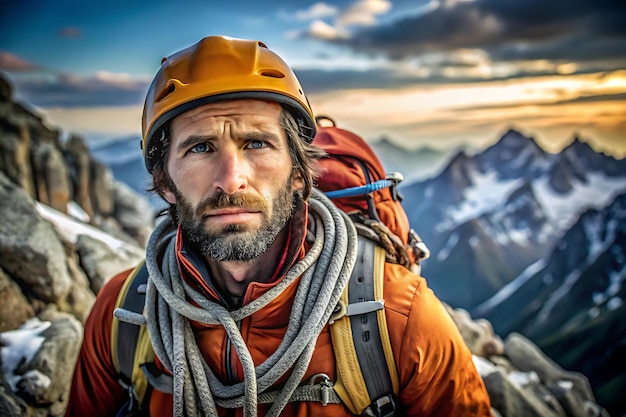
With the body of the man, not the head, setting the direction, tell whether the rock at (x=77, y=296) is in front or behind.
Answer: behind

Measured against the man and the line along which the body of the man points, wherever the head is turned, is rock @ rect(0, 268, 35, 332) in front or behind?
behind

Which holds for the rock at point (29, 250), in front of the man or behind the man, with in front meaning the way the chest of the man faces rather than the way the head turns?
behind

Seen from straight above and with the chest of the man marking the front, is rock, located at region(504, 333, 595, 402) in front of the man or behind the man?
behind

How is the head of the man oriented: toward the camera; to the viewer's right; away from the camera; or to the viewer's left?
toward the camera

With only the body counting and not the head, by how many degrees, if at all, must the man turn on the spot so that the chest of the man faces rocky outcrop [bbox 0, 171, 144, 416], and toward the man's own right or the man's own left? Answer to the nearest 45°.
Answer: approximately 135° to the man's own right

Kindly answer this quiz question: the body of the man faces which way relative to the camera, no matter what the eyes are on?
toward the camera

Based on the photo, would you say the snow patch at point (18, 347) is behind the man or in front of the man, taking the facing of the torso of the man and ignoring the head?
behind

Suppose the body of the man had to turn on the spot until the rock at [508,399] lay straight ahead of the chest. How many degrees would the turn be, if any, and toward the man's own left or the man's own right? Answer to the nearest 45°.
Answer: approximately 135° to the man's own left
